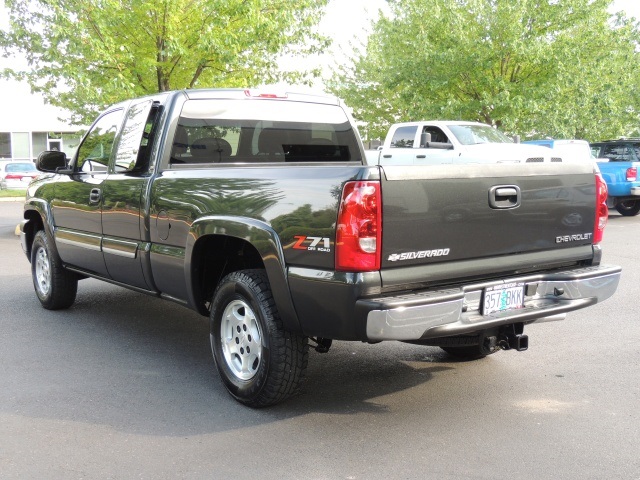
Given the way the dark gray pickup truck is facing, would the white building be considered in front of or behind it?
in front

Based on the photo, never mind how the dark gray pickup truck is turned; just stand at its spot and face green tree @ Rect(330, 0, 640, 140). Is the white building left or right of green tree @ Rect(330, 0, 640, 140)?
left

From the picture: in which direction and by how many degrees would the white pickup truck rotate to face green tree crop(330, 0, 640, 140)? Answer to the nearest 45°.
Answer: approximately 135° to its left

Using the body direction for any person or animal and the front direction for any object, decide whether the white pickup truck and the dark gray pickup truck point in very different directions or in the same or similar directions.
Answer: very different directions

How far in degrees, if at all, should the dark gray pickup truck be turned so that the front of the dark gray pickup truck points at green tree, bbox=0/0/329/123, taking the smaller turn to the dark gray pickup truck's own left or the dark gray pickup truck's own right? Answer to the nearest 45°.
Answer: approximately 45° to the dark gray pickup truck's own right

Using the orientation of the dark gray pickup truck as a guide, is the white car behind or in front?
in front

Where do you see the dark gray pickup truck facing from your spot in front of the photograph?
facing away from the viewer and to the left of the viewer

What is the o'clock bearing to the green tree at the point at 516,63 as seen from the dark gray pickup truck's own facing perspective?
The green tree is roughly at 2 o'clock from the dark gray pickup truck.

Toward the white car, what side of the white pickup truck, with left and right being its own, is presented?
back

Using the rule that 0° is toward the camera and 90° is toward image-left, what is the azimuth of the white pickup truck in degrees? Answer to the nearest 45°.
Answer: approximately 315°

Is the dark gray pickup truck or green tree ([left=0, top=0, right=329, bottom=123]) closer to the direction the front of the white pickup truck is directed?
the dark gray pickup truck

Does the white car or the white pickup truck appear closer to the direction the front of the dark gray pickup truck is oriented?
the white car

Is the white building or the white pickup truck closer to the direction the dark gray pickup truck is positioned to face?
the white building
